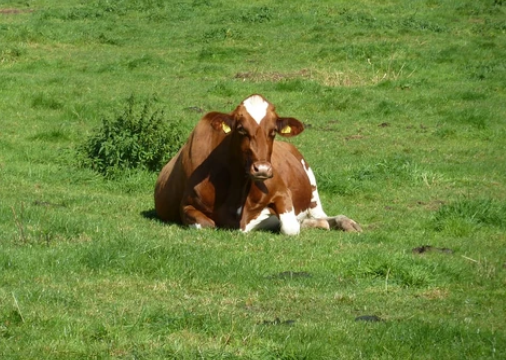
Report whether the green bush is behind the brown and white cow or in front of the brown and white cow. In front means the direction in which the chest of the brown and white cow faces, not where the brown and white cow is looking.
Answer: behind

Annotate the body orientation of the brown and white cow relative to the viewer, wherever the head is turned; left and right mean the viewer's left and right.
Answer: facing the viewer
